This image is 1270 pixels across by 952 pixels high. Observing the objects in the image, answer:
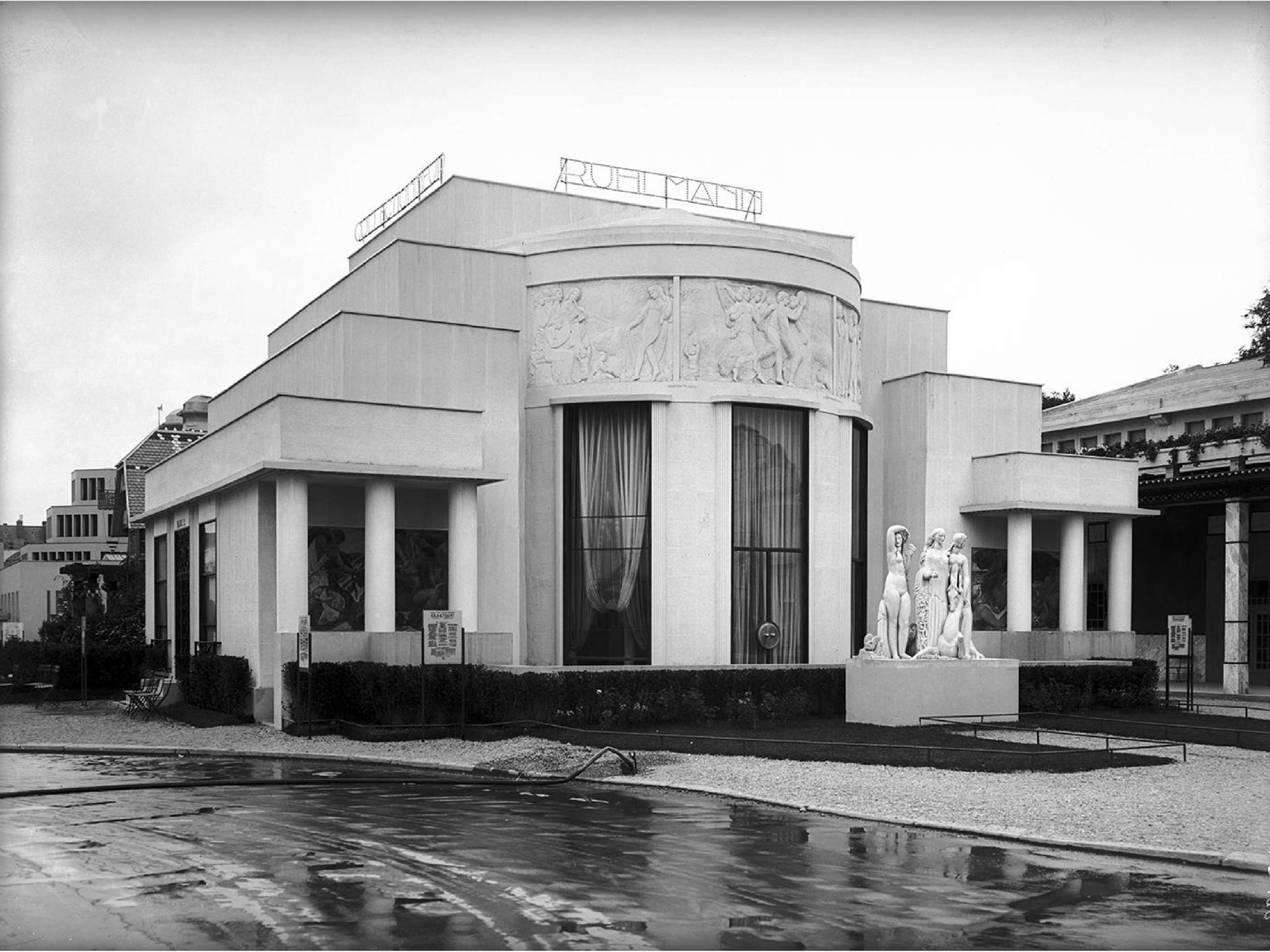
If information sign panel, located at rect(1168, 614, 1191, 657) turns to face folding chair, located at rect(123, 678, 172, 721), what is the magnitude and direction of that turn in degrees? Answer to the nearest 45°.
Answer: approximately 90° to its right

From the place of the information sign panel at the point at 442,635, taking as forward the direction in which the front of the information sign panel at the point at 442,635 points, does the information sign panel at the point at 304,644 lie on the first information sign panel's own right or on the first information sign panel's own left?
on the first information sign panel's own right

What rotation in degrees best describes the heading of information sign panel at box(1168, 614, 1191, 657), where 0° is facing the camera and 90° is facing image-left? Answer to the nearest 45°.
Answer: approximately 0°

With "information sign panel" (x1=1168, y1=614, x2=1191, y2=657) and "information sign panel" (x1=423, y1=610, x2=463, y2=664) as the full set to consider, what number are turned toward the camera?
2
